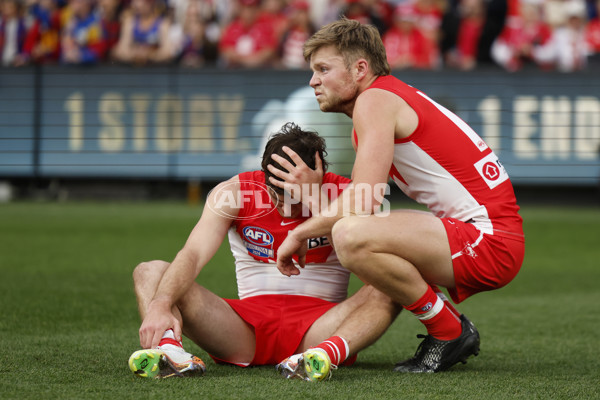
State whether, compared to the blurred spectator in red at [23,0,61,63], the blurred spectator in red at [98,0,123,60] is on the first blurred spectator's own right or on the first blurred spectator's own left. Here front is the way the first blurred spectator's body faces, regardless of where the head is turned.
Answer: on the first blurred spectator's own left

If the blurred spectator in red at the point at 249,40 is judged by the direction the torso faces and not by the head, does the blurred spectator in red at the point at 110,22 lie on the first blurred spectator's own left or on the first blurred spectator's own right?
on the first blurred spectator's own right

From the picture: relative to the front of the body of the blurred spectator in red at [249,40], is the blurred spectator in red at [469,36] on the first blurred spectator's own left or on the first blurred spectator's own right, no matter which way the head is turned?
on the first blurred spectator's own left

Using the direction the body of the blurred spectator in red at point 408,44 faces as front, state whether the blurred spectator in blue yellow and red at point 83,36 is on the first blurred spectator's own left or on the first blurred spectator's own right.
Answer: on the first blurred spectator's own right

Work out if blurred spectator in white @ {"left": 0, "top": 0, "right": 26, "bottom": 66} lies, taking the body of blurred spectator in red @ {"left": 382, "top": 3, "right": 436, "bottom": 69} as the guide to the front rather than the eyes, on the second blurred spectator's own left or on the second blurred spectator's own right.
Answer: on the second blurred spectator's own right

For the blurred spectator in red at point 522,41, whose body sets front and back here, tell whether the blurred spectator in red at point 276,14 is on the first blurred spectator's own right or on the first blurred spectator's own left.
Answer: on the first blurred spectator's own right
